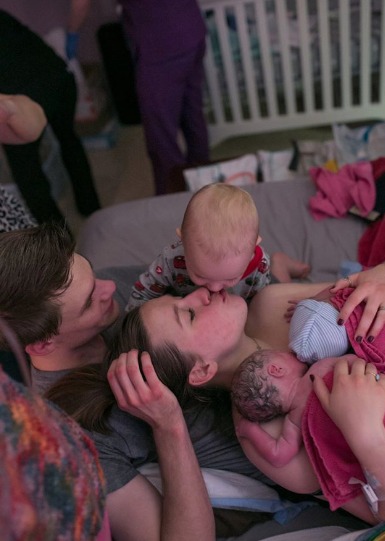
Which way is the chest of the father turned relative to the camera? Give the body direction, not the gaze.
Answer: to the viewer's right

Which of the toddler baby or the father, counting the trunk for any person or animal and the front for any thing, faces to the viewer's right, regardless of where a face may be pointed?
the father

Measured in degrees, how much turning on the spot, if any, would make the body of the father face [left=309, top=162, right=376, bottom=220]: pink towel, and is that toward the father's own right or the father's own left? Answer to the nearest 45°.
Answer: approximately 45° to the father's own left

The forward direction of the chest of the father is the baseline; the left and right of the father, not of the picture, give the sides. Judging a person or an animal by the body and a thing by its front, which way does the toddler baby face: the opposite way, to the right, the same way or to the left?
to the right

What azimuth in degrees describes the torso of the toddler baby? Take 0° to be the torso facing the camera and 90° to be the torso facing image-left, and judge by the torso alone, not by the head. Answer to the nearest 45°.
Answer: approximately 0°

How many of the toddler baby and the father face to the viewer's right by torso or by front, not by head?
1
